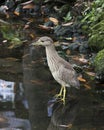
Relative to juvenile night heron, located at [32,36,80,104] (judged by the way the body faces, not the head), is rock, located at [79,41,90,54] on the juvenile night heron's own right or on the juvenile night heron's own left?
on the juvenile night heron's own right

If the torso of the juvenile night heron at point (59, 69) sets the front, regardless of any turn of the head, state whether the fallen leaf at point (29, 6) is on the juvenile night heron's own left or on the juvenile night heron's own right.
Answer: on the juvenile night heron's own right

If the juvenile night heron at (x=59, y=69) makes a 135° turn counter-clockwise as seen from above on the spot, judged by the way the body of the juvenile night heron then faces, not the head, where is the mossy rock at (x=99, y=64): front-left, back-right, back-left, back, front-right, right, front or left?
left

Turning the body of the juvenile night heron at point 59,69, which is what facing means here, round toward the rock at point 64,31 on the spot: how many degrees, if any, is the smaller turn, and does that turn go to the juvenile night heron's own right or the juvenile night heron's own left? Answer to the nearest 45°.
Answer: approximately 90° to the juvenile night heron's own right

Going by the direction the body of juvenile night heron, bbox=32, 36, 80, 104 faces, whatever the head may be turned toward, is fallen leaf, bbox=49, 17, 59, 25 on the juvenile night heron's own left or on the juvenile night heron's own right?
on the juvenile night heron's own right

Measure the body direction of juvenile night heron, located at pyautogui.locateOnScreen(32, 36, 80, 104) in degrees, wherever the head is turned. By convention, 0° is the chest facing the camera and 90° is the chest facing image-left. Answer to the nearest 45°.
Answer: approximately 90°
